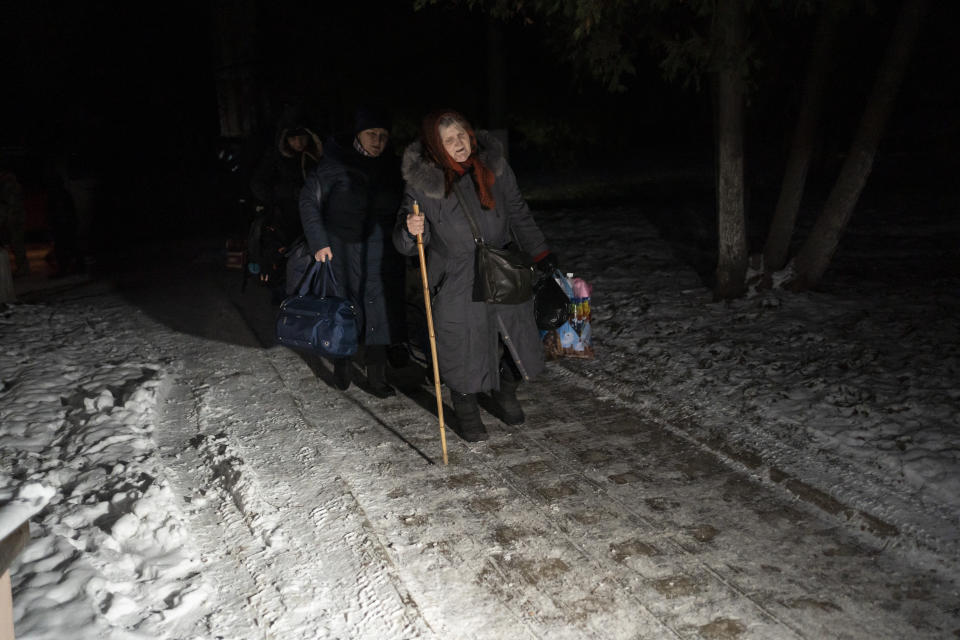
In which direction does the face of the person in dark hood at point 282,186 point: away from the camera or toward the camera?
toward the camera

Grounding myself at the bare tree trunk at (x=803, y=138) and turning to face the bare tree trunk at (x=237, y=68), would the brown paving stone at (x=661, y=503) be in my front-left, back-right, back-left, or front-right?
back-left

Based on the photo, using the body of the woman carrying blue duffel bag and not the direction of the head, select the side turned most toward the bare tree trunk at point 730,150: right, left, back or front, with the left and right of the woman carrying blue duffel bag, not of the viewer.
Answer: left

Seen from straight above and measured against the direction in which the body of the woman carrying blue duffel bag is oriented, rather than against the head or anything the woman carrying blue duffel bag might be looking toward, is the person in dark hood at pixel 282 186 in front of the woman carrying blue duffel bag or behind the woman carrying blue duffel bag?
behind

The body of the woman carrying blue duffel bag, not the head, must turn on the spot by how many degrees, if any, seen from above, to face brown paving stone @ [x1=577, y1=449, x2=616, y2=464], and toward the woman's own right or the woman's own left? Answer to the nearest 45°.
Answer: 0° — they already face it

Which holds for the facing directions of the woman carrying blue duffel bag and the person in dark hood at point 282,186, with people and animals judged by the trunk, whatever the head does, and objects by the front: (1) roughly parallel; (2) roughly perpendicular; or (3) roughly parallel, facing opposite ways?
roughly parallel

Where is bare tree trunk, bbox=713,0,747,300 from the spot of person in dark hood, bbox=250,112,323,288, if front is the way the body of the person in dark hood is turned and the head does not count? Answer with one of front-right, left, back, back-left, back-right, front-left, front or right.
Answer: front-left

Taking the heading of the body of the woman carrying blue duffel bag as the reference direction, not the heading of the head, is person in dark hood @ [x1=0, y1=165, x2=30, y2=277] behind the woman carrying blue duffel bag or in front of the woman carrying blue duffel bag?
behind

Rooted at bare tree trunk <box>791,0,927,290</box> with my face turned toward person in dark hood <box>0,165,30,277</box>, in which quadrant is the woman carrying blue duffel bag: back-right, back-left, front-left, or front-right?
front-left

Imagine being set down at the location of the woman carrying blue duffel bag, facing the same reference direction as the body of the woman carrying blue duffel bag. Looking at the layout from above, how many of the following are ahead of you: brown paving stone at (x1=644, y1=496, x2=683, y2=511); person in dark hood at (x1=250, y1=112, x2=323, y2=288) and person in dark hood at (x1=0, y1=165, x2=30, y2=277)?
1

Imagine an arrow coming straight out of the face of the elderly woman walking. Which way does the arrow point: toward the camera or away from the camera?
toward the camera

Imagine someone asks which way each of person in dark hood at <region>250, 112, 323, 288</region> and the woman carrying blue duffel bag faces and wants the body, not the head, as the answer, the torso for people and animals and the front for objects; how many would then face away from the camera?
0

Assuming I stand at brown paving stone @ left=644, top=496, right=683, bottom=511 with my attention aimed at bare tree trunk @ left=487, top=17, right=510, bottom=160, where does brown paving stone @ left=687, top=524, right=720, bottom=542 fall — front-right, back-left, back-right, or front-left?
back-right

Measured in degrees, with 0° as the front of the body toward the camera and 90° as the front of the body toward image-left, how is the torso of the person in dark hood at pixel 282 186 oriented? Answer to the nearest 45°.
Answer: approximately 315°

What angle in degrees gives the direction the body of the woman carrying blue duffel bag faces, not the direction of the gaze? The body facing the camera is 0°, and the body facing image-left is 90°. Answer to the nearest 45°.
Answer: approximately 315°

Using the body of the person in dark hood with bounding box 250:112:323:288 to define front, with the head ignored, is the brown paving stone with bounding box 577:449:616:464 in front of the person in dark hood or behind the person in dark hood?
in front

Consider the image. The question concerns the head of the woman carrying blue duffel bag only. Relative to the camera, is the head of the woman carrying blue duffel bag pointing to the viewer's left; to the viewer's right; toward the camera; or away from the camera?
toward the camera

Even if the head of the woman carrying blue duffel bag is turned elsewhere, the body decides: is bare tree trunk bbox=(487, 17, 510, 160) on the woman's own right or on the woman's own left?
on the woman's own left

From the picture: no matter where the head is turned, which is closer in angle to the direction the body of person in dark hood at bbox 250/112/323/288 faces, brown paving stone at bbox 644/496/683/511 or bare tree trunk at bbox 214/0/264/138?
the brown paving stone
